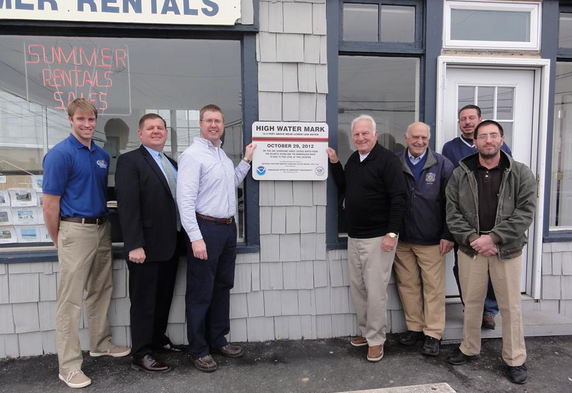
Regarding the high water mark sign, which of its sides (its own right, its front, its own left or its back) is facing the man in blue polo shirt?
right

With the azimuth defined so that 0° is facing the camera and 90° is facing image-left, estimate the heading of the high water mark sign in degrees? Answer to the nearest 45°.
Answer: approximately 0°

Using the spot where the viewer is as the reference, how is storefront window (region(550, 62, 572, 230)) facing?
facing the viewer

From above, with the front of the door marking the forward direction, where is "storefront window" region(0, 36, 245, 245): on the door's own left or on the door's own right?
on the door's own right

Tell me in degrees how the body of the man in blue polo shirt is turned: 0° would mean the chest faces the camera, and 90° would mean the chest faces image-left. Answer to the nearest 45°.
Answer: approximately 315°

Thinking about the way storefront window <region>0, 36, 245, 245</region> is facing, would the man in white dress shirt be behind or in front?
in front

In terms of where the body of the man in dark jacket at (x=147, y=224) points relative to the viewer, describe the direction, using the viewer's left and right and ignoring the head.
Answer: facing the viewer and to the right of the viewer

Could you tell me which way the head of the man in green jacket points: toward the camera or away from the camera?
toward the camera

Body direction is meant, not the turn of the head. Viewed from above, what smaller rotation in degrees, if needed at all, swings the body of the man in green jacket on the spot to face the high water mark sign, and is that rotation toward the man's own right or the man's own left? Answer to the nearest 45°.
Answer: approximately 90° to the man's own right

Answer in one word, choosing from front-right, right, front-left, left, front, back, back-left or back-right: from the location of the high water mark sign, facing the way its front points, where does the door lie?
left

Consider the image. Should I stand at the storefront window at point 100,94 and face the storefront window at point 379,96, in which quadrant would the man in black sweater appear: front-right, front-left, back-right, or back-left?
front-right

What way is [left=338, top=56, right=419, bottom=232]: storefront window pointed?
toward the camera

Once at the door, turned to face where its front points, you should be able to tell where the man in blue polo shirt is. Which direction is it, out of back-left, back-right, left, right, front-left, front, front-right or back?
front-right

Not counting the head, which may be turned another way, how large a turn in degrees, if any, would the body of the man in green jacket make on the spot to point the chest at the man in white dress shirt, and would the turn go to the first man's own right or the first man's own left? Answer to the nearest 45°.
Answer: approximately 45° to the first man's own right

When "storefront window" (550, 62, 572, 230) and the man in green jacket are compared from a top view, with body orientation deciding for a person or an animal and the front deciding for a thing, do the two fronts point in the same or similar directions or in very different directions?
same or similar directions

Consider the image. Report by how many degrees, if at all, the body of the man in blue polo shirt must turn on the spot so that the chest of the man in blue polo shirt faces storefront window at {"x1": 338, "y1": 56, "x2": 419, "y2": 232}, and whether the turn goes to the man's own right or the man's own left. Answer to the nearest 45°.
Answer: approximately 45° to the man's own left
